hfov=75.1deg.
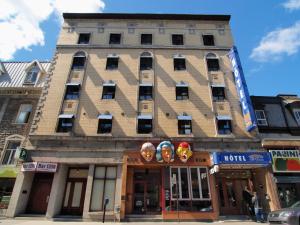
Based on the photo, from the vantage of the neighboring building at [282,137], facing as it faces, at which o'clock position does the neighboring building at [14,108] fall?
the neighboring building at [14,108] is roughly at 2 o'clock from the neighboring building at [282,137].

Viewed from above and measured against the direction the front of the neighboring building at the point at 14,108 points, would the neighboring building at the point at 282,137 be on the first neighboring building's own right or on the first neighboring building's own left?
on the first neighboring building's own left

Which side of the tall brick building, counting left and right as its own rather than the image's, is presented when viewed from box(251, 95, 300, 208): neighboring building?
left

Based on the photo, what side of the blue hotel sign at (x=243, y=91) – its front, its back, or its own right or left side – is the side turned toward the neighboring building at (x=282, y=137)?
back

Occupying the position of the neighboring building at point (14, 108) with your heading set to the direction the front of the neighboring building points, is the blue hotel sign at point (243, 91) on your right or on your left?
on your left

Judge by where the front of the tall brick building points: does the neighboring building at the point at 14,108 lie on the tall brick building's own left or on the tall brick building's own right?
on the tall brick building's own right

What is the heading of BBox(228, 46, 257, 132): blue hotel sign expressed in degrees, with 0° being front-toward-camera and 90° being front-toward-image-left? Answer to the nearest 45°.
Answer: approximately 45°

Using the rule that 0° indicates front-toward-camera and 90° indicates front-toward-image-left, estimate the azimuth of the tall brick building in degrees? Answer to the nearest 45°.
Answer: approximately 0°

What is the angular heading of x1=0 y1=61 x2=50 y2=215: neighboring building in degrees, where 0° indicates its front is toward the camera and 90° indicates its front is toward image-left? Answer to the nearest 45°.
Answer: approximately 0°
